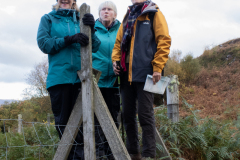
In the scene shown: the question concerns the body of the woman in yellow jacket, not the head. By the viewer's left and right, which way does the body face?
facing the viewer and to the left of the viewer

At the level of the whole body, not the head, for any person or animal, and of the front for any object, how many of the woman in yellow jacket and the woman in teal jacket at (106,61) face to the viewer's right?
0

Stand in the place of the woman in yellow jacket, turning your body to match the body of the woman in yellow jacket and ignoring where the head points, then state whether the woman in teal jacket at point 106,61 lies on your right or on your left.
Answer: on your right

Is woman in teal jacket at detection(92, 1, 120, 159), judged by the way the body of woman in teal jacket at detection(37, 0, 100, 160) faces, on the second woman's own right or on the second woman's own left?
on the second woman's own left

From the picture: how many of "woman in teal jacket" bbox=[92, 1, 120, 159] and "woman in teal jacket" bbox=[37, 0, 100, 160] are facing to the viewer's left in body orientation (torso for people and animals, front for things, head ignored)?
0

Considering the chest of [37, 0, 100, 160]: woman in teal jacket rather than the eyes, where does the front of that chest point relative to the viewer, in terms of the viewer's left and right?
facing the viewer and to the right of the viewer

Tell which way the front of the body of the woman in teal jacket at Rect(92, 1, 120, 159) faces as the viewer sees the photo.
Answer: toward the camera

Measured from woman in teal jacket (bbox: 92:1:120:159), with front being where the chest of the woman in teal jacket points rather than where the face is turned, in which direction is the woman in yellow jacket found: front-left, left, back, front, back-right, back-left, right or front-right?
front-left

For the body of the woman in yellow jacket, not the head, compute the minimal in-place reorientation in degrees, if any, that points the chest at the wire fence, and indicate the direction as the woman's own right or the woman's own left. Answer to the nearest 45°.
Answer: approximately 90° to the woman's own right
